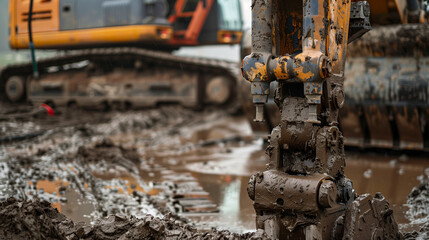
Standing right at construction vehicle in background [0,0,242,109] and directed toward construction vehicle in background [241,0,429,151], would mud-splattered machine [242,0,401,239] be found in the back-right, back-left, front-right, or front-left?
front-right

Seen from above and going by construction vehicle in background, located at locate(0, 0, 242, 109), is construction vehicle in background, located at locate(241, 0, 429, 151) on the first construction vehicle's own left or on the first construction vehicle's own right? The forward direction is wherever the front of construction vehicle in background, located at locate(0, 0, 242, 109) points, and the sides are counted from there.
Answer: on the first construction vehicle's own right

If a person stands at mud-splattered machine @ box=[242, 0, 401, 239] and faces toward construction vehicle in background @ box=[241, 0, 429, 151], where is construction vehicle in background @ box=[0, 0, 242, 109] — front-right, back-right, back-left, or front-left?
front-left

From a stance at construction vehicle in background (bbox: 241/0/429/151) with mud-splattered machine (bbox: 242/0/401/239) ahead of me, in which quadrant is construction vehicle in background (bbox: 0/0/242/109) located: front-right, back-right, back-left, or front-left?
back-right

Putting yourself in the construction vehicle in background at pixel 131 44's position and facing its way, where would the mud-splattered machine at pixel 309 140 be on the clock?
The mud-splattered machine is roughly at 3 o'clock from the construction vehicle in background.

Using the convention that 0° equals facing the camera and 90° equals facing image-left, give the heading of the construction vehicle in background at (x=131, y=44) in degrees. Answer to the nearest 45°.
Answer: approximately 270°
